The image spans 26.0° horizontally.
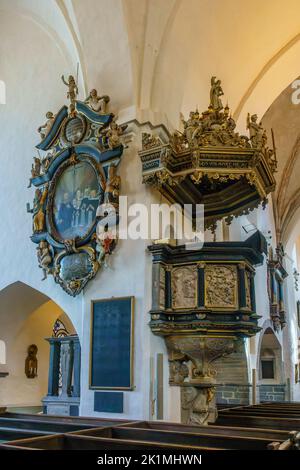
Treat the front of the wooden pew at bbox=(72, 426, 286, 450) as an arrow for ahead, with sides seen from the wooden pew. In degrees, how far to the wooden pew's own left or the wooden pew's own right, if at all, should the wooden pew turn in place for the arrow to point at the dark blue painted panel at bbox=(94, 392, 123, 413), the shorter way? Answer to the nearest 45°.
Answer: approximately 45° to the wooden pew's own left

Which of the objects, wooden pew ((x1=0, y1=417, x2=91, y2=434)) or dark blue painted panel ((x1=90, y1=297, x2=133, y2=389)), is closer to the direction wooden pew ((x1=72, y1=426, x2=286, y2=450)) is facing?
the dark blue painted panel

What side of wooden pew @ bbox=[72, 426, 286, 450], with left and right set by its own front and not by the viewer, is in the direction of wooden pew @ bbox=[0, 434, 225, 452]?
back

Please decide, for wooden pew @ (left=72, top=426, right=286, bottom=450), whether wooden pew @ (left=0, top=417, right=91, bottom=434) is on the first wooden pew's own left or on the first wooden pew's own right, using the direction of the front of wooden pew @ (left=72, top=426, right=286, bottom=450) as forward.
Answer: on the first wooden pew's own left

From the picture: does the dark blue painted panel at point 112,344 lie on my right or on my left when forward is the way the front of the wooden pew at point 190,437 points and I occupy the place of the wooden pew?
on my left

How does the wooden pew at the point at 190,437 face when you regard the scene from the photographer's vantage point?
facing away from the viewer and to the right of the viewer

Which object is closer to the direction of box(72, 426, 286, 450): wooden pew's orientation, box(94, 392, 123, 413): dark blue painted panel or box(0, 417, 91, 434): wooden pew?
the dark blue painted panel

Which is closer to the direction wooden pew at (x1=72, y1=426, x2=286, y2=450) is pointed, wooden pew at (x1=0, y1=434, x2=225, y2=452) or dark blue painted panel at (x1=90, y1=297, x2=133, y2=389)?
the dark blue painted panel

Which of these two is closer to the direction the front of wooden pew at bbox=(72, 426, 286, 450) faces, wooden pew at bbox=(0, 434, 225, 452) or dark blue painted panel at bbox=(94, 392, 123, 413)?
the dark blue painted panel
